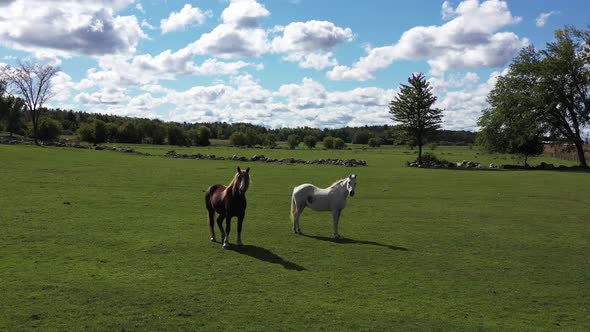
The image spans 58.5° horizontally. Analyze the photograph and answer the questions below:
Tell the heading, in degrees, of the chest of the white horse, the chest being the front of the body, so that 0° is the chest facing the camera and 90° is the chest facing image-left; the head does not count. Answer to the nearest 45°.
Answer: approximately 270°

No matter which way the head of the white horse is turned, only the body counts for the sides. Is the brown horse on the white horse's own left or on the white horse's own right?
on the white horse's own right

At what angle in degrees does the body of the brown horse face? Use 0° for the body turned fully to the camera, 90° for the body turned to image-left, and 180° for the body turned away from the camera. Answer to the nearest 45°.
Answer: approximately 315°

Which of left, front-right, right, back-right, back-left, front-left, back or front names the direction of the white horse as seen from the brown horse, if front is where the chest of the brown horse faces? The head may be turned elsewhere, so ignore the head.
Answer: left
